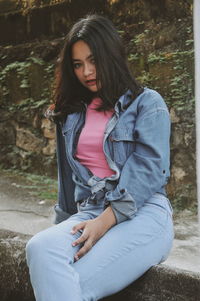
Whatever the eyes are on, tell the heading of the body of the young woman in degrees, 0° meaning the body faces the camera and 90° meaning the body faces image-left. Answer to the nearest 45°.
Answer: approximately 45°
